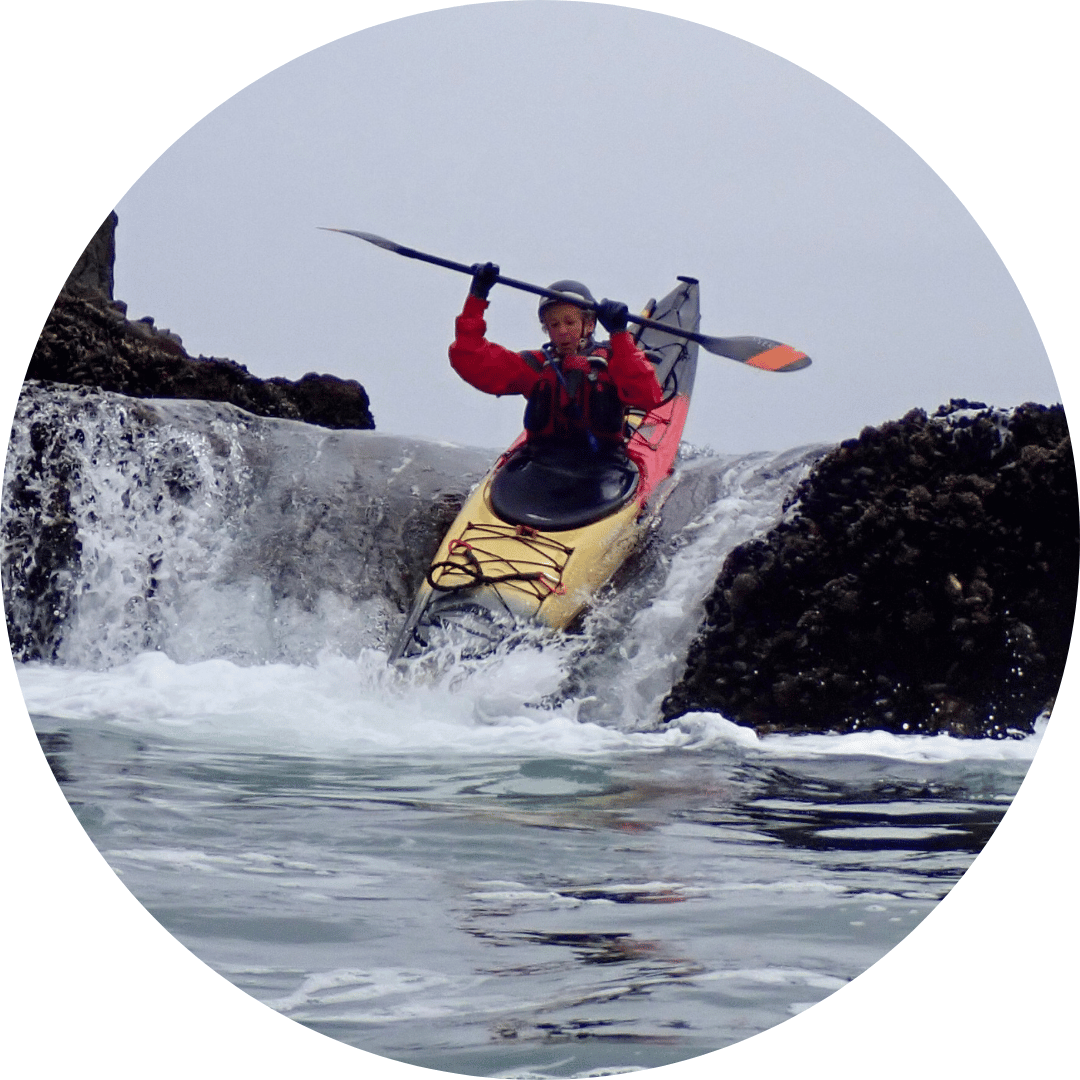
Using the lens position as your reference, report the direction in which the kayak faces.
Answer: facing the viewer and to the left of the viewer

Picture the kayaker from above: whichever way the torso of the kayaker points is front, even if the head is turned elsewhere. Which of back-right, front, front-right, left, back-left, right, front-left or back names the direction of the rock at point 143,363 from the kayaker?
right

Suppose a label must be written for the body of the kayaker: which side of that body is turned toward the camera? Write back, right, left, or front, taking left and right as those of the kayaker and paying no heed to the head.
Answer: front

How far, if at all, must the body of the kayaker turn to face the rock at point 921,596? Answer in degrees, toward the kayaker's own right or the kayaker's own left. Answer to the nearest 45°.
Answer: approximately 90° to the kayaker's own left

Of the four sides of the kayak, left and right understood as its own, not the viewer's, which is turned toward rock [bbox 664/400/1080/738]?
left
